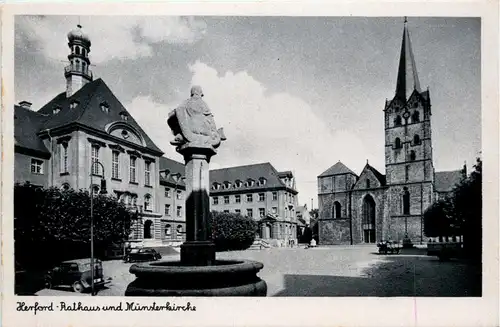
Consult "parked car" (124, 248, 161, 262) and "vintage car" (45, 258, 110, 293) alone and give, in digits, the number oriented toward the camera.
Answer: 0

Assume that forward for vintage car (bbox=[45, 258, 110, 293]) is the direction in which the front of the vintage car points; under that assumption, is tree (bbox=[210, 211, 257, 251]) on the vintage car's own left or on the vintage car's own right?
on the vintage car's own right

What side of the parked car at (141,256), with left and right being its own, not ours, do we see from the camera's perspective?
left

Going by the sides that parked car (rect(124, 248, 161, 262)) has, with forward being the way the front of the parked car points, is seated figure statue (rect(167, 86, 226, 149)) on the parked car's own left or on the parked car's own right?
on the parked car's own left

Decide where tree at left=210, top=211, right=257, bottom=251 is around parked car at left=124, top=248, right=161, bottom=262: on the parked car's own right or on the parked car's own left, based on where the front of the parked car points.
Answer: on the parked car's own right

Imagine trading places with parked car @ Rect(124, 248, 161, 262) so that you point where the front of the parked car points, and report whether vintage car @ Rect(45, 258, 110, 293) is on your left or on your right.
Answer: on your left
